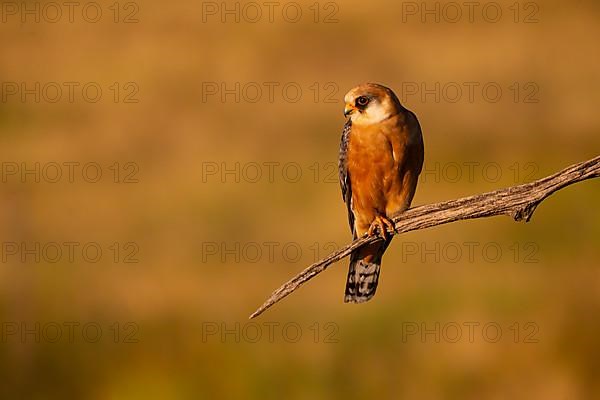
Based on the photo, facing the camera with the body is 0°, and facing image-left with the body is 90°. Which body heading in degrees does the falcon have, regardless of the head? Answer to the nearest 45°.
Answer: approximately 0°
